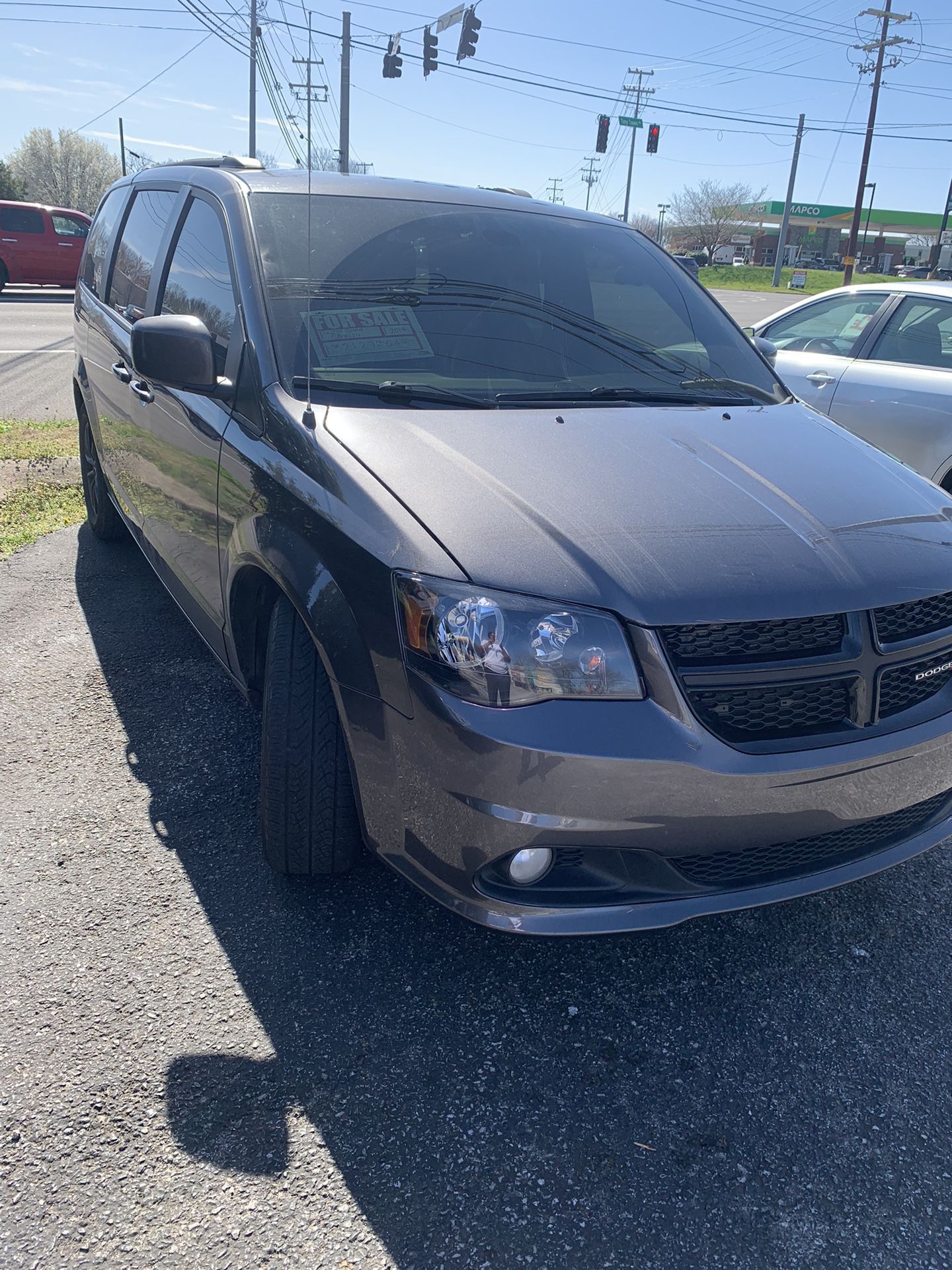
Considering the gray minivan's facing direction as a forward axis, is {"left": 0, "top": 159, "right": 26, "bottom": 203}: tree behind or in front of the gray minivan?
behind

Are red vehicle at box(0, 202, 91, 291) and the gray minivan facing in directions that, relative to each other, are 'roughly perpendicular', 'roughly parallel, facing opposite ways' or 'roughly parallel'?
roughly perpendicular

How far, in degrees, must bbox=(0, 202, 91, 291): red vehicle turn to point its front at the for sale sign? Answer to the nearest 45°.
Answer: approximately 90° to its right

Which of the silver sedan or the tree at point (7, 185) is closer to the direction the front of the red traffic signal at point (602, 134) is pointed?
the silver sedan

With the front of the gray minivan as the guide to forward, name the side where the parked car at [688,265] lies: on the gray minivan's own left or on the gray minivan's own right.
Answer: on the gray minivan's own left

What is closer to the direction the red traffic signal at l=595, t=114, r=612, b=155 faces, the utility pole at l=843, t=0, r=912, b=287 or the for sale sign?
the for sale sign

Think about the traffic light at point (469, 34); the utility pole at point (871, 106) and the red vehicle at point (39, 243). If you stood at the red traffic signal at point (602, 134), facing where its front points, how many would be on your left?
1

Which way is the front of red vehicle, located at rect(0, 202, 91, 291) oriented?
to the viewer's right

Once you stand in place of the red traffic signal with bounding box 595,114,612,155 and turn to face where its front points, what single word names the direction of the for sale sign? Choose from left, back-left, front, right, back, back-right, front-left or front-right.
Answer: front-right

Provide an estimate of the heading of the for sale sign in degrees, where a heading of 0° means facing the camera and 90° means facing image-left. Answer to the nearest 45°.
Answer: approximately 0°

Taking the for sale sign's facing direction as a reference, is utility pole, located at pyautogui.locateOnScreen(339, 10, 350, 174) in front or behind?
behind
